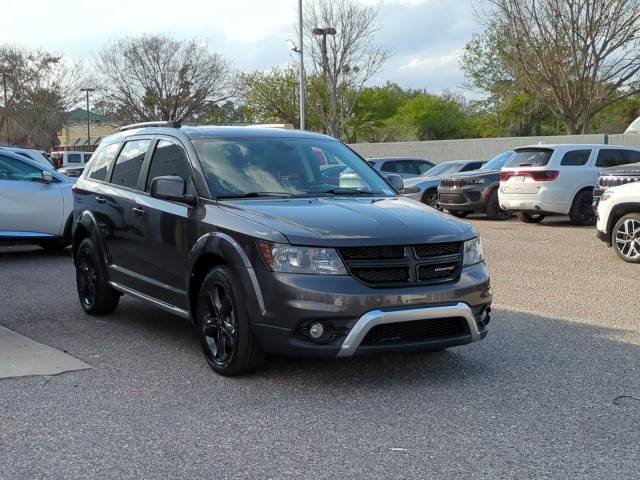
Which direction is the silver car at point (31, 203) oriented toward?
to the viewer's right

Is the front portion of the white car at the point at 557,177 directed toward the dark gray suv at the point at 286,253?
no

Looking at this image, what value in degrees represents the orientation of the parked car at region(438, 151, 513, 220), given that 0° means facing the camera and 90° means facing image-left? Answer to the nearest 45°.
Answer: approximately 45°

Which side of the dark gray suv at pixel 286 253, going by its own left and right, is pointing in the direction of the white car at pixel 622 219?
left

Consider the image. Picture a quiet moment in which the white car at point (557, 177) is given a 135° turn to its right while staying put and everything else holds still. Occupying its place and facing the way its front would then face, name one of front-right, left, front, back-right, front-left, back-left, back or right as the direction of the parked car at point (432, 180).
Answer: back-right

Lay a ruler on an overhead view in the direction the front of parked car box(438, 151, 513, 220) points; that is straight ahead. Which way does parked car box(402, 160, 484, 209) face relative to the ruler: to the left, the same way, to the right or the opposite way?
the same way

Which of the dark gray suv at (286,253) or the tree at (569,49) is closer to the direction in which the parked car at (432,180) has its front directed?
the dark gray suv

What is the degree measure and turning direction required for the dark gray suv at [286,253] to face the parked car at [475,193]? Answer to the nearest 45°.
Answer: approximately 135° to its left

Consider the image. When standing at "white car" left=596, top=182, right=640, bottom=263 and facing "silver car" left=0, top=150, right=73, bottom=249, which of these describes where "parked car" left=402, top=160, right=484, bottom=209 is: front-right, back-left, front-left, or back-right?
front-right

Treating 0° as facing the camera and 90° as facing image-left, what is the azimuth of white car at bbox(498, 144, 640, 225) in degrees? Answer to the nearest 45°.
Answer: approximately 225°

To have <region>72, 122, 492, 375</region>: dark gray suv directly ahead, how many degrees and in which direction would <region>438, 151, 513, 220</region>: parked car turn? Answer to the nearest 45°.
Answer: approximately 45° to its left

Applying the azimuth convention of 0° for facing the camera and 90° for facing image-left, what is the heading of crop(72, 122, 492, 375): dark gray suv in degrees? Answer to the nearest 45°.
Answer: approximately 315°

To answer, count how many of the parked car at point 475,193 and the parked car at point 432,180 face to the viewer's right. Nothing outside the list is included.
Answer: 0

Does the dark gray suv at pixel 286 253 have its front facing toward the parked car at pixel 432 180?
no

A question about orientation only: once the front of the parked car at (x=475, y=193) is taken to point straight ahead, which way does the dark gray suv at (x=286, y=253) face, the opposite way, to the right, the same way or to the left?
to the left

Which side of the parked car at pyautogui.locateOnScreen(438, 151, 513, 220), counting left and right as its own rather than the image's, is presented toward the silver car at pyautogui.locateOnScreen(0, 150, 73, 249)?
front
